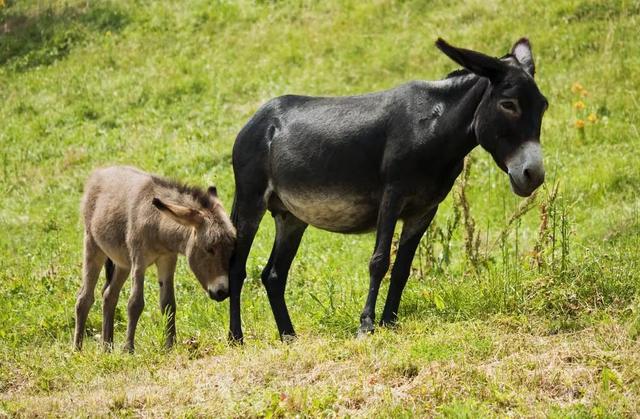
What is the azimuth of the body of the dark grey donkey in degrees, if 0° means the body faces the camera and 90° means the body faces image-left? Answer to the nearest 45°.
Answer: approximately 270°

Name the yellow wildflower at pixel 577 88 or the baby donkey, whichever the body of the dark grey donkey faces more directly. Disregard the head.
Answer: the yellow wildflower

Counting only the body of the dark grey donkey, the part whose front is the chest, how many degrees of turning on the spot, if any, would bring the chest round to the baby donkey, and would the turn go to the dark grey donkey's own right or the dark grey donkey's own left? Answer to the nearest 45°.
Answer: approximately 180°
